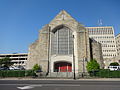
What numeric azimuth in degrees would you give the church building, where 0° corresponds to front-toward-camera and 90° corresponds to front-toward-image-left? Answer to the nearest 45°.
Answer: approximately 0°

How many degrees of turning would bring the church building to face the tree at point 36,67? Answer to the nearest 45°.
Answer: approximately 45° to its right
